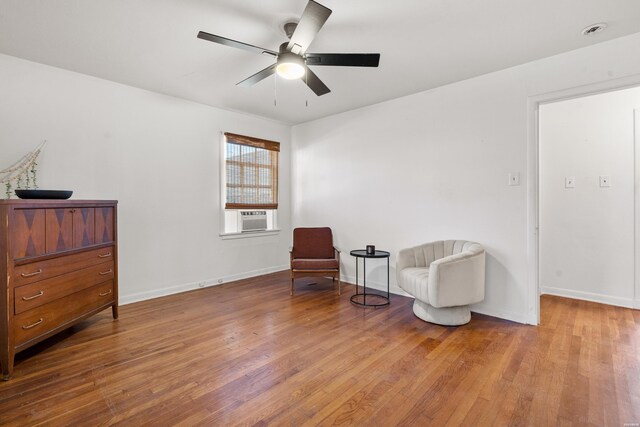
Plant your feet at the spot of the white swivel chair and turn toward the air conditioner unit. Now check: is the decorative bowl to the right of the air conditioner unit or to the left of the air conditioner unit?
left

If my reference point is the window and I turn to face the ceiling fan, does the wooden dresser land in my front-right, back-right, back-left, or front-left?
front-right

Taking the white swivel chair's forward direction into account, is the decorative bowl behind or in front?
in front

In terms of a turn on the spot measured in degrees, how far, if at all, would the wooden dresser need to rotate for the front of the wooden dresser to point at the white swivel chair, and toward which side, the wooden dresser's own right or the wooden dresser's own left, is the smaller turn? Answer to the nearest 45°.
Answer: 0° — it already faces it

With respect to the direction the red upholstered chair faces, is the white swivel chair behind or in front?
in front

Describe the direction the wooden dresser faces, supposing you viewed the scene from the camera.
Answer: facing the viewer and to the right of the viewer

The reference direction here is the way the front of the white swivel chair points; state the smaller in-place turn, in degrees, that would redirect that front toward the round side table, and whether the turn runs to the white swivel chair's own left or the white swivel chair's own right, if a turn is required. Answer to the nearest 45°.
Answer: approximately 90° to the white swivel chair's own right

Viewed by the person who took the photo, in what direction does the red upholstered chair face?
facing the viewer

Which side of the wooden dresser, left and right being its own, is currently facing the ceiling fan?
front

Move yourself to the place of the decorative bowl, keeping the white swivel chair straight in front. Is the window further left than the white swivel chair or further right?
left

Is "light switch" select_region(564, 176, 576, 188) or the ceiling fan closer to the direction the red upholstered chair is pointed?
the ceiling fan

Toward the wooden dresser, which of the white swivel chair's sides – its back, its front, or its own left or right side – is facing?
front

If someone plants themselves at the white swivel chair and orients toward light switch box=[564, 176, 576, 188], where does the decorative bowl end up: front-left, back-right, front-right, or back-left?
back-left
